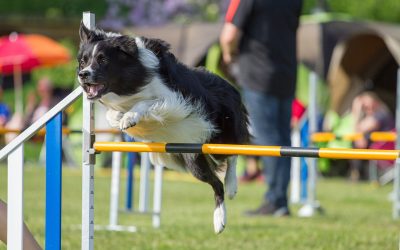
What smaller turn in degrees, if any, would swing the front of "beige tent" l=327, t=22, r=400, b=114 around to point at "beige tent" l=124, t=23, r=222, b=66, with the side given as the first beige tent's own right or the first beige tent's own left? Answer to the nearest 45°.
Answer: approximately 90° to the first beige tent's own right

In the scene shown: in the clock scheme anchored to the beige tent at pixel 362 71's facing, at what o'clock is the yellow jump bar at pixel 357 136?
The yellow jump bar is roughly at 12 o'clock from the beige tent.

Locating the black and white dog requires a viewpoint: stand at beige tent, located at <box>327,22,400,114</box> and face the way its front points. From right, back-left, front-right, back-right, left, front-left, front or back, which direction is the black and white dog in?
front

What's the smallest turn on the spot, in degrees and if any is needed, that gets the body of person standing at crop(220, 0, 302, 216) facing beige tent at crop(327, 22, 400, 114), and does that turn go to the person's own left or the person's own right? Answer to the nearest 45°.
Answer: approximately 90° to the person's own right

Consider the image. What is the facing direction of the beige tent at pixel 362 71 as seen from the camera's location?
facing the viewer

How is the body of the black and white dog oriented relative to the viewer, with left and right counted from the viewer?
facing the viewer and to the left of the viewer

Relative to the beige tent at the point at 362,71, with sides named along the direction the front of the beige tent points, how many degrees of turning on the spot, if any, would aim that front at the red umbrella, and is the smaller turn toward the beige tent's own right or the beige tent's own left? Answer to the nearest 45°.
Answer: approximately 90° to the beige tent's own right

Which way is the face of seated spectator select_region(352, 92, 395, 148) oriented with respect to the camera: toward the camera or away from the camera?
toward the camera

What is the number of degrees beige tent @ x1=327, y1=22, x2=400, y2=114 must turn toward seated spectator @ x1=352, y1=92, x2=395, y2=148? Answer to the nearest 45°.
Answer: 0° — it already faces them

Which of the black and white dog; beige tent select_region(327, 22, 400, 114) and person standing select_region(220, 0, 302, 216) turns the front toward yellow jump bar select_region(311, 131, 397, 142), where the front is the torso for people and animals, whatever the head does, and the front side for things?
the beige tent

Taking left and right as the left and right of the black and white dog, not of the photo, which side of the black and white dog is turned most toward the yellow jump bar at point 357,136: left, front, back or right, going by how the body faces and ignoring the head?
back

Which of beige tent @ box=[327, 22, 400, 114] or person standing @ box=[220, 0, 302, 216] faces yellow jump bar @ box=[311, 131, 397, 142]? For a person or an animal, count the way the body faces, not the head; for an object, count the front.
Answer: the beige tent

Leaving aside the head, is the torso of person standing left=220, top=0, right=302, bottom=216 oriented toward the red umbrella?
no

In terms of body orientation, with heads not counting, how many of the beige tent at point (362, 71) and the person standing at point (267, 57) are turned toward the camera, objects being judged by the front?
1
